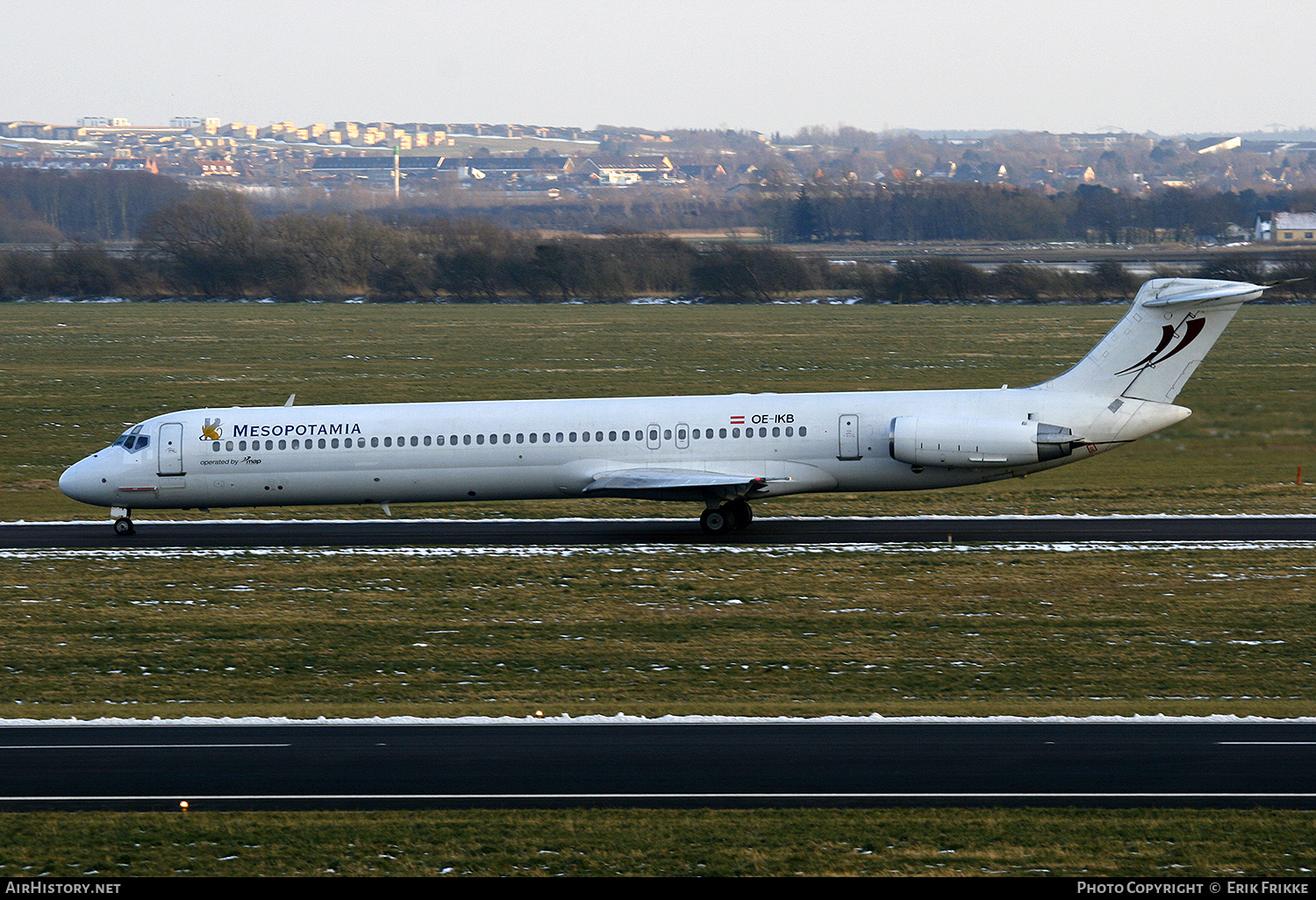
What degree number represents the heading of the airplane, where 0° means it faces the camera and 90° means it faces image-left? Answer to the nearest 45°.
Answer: approximately 90°
